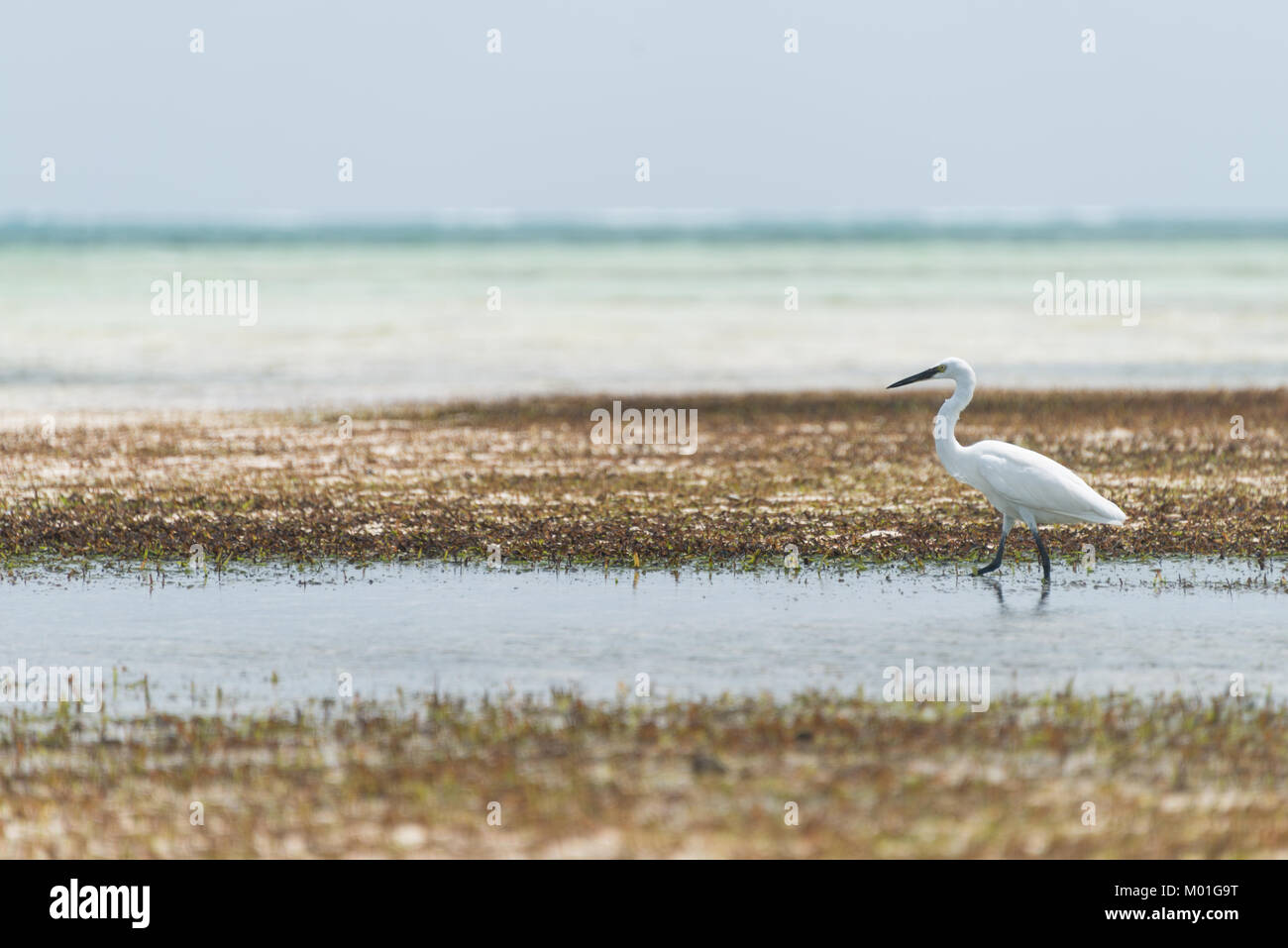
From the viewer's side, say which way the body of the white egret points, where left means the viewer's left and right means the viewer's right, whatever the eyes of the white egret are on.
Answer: facing to the left of the viewer
